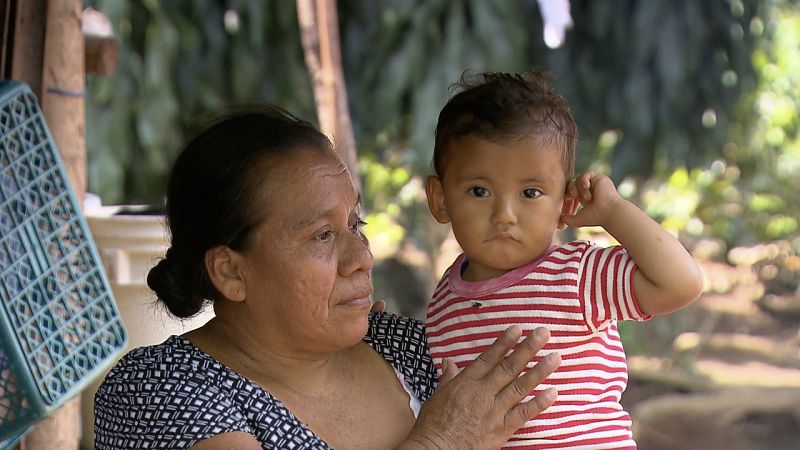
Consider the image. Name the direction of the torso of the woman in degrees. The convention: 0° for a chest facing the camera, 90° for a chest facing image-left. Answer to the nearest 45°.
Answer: approximately 315°

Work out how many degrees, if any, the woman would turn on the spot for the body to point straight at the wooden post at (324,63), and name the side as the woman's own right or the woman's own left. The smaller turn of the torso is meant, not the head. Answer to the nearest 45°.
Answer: approximately 135° to the woman's own left

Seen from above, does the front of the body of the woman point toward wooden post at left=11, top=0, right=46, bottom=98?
no

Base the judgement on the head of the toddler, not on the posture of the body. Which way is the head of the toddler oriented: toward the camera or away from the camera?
toward the camera

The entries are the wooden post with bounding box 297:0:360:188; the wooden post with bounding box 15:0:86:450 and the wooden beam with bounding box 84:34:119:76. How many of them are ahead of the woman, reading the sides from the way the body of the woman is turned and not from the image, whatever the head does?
0

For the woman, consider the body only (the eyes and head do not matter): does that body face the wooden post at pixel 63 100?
no

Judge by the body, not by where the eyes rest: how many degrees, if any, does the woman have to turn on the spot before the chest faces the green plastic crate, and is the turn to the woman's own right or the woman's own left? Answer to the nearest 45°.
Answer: approximately 135° to the woman's own right

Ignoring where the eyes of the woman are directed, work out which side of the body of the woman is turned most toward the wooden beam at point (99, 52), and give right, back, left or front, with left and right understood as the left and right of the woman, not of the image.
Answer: back
